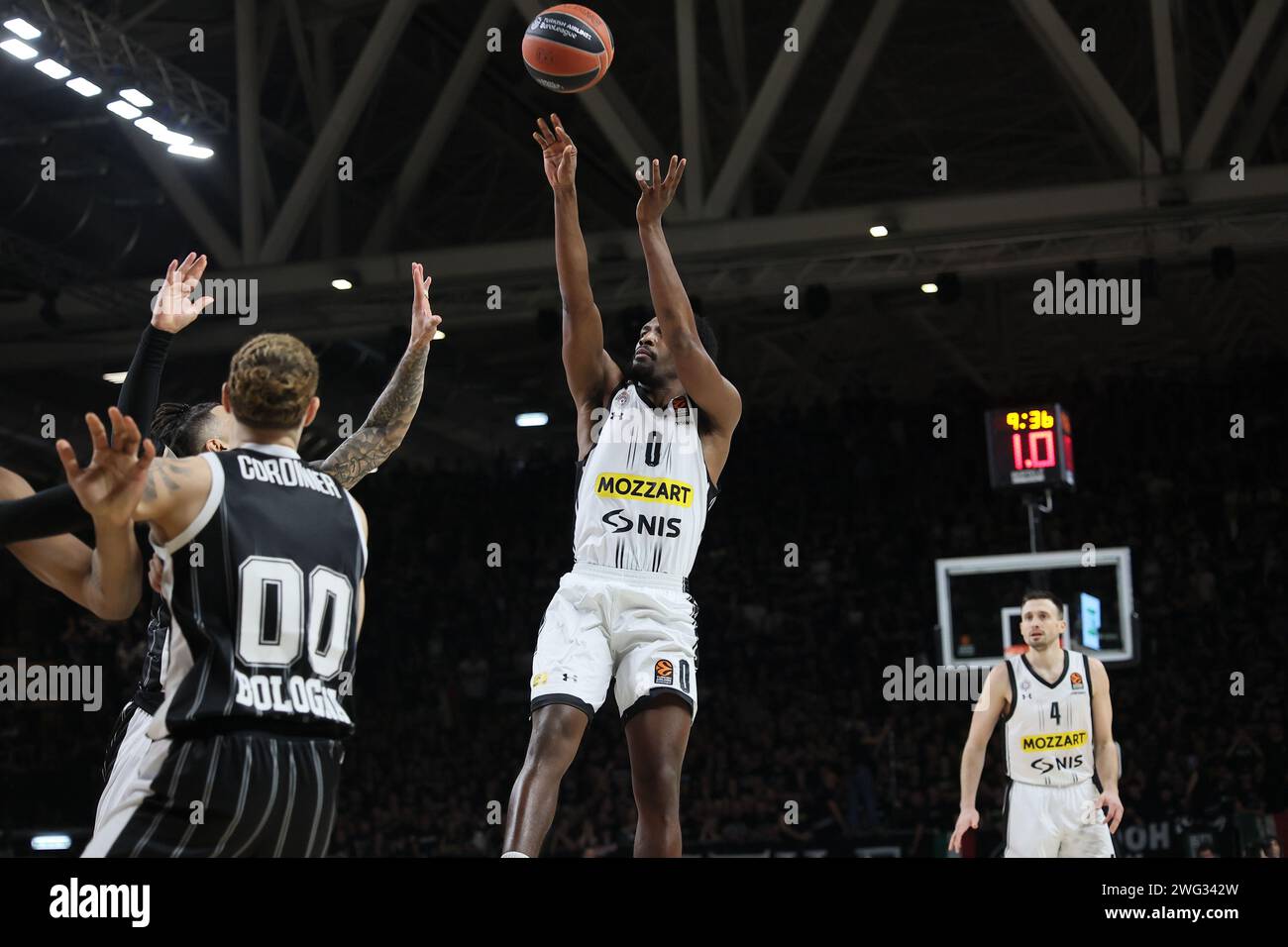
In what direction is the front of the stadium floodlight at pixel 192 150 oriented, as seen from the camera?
facing the viewer and to the right of the viewer

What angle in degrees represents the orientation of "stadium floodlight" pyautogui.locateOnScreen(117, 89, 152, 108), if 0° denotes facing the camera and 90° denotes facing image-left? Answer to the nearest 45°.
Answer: approximately 315°

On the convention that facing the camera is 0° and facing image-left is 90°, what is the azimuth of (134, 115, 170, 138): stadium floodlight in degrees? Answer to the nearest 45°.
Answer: approximately 315°

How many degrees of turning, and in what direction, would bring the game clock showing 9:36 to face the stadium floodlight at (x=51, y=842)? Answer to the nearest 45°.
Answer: approximately 90° to its right

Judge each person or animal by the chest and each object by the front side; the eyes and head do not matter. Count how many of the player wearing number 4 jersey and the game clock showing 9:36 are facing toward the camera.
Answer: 2
